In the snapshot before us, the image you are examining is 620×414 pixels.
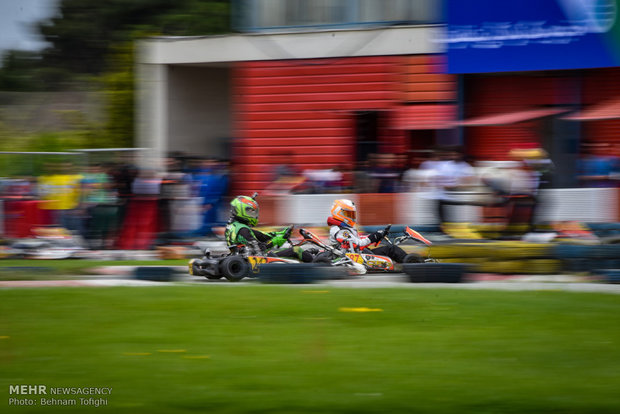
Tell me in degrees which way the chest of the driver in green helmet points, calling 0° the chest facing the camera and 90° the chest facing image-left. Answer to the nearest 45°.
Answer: approximately 270°

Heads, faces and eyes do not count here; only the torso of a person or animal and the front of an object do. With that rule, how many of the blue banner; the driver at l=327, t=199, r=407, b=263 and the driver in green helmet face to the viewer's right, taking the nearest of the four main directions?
2

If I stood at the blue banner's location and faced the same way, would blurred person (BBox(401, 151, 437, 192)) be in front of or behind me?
in front

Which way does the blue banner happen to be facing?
toward the camera

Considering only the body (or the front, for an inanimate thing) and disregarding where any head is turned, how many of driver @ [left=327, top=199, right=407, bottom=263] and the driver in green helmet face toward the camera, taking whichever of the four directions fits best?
0

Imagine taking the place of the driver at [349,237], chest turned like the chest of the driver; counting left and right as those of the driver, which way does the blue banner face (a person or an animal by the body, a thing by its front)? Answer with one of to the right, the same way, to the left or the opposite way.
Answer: to the right

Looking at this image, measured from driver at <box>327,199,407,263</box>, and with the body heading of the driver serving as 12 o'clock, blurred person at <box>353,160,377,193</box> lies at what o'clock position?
The blurred person is roughly at 9 o'clock from the driver.

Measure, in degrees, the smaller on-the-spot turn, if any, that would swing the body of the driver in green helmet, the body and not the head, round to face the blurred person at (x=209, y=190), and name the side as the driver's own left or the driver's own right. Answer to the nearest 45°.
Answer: approximately 90° to the driver's own left

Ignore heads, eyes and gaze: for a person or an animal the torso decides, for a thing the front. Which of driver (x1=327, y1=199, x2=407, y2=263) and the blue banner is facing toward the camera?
the blue banner

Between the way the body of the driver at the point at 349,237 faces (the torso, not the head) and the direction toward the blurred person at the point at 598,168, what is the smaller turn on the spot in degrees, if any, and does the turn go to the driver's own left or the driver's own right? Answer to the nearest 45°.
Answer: approximately 45° to the driver's own left

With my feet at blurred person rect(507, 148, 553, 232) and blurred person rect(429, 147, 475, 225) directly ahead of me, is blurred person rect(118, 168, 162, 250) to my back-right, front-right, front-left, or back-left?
front-left

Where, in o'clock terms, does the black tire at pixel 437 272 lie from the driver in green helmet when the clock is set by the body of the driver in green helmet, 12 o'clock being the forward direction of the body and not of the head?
The black tire is roughly at 1 o'clock from the driver in green helmet.

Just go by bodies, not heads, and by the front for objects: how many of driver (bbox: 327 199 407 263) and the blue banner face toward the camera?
1

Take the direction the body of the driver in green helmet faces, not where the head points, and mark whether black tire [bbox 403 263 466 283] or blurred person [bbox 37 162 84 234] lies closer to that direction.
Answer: the black tire

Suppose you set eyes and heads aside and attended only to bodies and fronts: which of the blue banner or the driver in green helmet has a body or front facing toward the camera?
the blue banner

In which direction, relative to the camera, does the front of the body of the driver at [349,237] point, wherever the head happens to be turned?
to the viewer's right

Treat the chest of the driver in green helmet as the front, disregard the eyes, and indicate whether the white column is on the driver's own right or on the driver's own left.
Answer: on the driver's own left

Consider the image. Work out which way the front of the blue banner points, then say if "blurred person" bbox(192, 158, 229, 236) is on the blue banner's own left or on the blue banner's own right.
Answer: on the blue banner's own right
